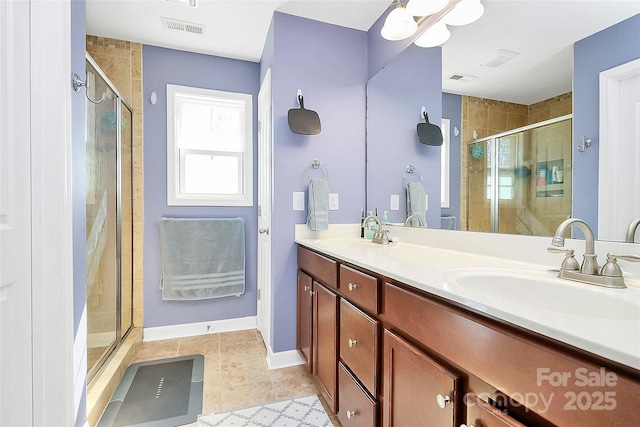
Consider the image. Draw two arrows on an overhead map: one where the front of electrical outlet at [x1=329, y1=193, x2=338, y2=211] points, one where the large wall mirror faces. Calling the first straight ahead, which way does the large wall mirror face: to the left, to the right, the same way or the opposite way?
to the right

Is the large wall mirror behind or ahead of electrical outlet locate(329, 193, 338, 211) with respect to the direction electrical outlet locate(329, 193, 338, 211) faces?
ahead

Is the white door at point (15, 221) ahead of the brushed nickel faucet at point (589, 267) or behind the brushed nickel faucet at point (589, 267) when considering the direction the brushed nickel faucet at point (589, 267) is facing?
ahead

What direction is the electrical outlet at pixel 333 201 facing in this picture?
toward the camera

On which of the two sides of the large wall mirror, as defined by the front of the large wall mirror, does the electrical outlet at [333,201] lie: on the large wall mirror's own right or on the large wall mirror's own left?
on the large wall mirror's own right

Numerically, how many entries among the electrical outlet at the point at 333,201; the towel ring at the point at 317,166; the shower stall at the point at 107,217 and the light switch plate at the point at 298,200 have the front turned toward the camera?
3

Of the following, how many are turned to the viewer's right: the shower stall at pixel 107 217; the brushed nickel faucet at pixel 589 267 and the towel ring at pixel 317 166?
1

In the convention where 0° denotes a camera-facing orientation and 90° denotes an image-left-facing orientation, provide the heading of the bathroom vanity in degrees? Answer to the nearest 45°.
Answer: approximately 45°

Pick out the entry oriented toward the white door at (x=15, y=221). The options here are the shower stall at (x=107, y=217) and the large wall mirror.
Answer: the large wall mirror

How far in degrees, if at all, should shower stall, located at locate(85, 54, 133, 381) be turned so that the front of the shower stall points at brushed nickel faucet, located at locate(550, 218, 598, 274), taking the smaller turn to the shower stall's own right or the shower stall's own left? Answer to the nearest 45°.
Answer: approximately 45° to the shower stall's own right

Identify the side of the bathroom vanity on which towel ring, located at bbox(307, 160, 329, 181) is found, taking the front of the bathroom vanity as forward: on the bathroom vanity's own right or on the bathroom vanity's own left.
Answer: on the bathroom vanity's own right

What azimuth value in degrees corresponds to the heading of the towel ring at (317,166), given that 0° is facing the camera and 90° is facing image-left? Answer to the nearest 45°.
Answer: approximately 0°

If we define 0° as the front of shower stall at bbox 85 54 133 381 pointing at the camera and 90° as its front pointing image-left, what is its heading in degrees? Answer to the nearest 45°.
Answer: approximately 270°

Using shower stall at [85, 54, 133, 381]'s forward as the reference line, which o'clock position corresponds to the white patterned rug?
The white patterned rug is roughly at 2 o'clock from the shower stall.

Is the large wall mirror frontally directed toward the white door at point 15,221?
yes

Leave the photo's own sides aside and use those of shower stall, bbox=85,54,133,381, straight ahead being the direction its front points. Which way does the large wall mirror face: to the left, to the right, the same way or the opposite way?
the opposite way
